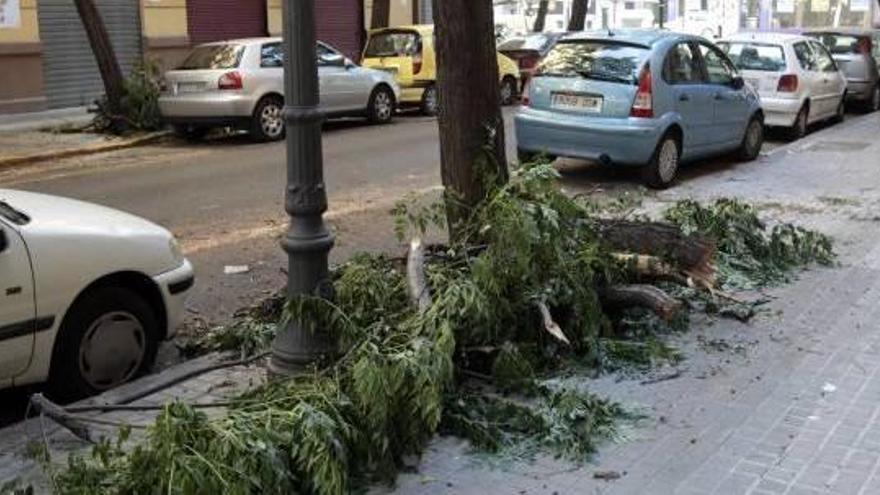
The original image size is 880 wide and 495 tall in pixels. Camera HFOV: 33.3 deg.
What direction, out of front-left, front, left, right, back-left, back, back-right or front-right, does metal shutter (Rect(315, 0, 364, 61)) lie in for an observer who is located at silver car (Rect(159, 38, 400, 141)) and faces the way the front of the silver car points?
front-left

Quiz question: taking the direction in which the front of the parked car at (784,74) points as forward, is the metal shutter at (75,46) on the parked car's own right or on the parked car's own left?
on the parked car's own left

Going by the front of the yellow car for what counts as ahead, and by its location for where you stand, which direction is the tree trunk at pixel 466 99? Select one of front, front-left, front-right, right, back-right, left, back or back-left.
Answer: back-right

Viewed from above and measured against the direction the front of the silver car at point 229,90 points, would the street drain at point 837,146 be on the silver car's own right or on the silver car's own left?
on the silver car's own right

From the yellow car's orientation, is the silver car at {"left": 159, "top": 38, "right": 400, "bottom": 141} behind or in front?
behind

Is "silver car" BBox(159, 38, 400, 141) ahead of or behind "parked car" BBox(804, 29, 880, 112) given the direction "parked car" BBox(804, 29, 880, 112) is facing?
behind

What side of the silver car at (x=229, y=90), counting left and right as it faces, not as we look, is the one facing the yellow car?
front

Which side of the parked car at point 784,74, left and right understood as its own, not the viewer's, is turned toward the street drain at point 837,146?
right

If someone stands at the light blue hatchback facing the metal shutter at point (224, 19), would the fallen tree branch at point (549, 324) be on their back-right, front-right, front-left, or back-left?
back-left

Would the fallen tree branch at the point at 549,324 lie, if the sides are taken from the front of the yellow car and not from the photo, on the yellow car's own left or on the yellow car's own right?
on the yellow car's own right

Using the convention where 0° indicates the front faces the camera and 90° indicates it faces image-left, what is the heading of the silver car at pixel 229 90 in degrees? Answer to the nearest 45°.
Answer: approximately 225°

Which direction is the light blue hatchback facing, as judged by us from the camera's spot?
facing away from the viewer and to the right of the viewer

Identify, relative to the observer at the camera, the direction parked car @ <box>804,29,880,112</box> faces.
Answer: facing away from the viewer and to the right of the viewer

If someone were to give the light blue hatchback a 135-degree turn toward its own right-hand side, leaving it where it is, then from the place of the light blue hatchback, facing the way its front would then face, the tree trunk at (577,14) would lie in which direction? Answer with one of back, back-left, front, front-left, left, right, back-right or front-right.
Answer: back
